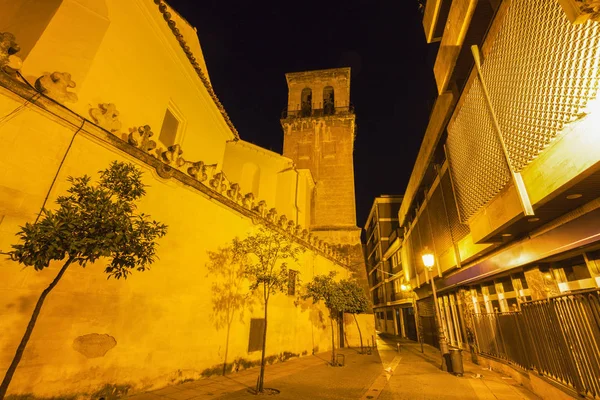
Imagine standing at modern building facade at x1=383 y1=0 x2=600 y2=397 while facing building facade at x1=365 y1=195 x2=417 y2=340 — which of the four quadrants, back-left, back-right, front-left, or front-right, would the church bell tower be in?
front-left

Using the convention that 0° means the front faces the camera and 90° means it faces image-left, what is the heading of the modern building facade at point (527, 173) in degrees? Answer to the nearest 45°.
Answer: approximately 90°

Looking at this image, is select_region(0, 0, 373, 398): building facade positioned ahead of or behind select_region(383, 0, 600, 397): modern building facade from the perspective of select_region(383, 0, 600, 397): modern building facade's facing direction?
ahead

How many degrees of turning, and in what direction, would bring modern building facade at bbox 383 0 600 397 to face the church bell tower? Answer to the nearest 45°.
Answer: approximately 45° to its right

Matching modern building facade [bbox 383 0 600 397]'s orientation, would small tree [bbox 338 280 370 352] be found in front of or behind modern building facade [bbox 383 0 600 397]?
in front

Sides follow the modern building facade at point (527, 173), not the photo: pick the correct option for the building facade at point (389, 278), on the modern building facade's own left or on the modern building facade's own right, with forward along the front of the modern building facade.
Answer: on the modern building facade's own right

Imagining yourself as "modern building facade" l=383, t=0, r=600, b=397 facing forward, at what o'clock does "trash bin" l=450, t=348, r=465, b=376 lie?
The trash bin is roughly at 2 o'clock from the modern building facade.

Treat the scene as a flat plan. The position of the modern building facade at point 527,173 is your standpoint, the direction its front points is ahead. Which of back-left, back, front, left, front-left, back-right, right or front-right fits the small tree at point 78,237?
front-left
